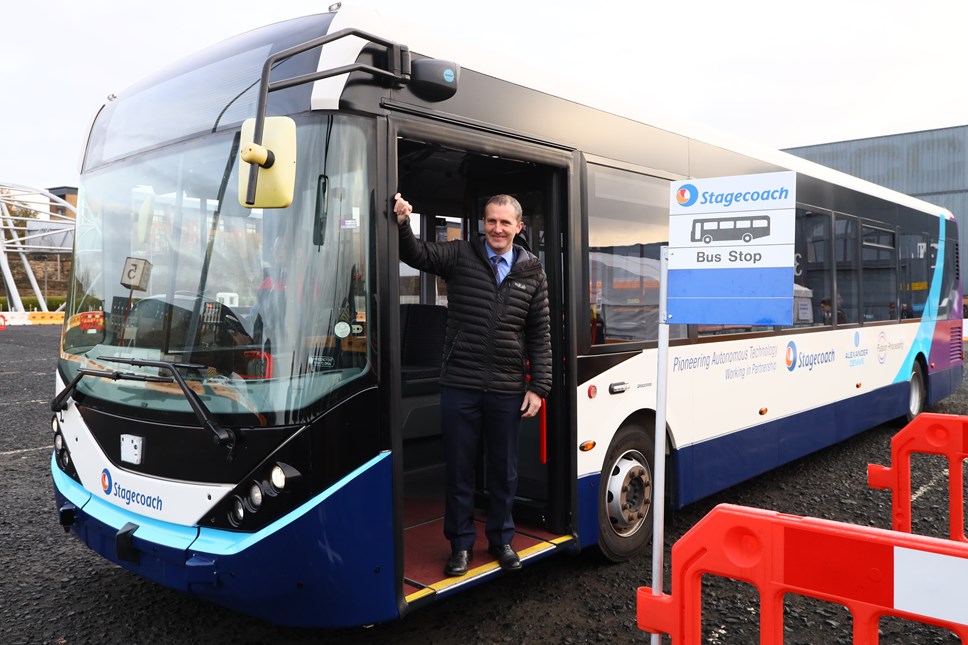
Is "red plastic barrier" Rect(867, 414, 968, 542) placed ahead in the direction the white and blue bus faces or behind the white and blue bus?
behind

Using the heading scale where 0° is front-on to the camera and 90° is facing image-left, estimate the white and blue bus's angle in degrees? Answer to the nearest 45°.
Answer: approximately 45°

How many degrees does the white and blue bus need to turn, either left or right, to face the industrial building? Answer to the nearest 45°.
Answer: approximately 180°

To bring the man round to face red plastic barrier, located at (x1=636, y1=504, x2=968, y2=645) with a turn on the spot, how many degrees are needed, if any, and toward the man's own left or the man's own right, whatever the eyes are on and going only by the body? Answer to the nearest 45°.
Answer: approximately 45° to the man's own left

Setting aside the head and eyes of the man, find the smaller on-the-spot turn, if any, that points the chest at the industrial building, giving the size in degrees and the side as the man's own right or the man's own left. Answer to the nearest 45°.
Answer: approximately 135° to the man's own left

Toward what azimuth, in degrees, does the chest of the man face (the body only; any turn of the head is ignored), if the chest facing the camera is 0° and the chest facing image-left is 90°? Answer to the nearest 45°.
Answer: approximately 0°

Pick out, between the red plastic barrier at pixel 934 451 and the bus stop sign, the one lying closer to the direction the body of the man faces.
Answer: the bus stop sign
